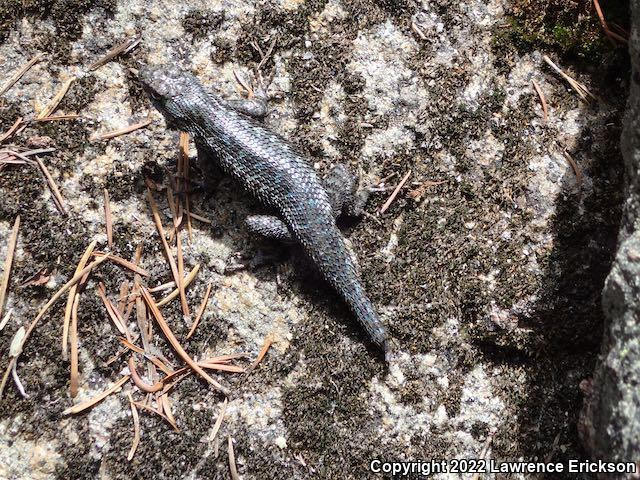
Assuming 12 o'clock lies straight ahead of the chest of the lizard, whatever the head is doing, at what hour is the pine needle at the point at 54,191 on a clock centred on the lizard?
The pine needle is roughly at 10 o'clock from the lizard.

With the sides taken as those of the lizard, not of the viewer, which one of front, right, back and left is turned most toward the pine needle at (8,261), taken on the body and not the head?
left

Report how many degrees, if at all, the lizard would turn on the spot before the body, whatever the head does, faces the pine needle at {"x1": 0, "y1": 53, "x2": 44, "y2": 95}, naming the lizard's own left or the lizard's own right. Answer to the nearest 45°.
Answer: approximately 45° to the lizard's own left

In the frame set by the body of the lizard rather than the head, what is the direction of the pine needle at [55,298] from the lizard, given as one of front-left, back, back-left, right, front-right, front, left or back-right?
left

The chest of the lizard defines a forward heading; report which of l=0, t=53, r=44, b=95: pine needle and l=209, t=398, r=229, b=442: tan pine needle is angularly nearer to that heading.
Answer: the l=0, t=53, r=44, b=95: pine needle

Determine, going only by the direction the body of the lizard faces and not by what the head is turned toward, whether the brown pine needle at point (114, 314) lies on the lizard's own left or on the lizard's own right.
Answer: on the lizard's own left

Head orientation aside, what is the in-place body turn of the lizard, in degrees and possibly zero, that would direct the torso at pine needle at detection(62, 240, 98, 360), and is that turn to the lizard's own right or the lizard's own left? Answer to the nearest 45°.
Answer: approximately 90° to the lizard's own left

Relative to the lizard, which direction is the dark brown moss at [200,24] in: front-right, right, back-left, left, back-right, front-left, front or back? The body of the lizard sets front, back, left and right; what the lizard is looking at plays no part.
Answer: front

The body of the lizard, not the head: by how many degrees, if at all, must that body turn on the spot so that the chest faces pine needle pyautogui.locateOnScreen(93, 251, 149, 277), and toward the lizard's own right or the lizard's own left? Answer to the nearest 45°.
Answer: approximately 90° to the lizard's own left

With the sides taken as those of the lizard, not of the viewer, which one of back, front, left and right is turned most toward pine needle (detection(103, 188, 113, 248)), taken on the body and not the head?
left

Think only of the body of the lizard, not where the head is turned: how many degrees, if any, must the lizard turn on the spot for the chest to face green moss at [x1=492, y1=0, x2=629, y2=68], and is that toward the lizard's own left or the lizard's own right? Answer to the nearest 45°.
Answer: approximately 90° to the lizard's own right

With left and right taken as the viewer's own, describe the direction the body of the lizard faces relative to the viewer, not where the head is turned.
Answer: facing away from the viewer and to the left of the viewer

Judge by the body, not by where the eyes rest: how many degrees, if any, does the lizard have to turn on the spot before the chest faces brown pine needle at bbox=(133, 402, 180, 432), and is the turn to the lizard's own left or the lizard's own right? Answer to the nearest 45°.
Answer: approximately 135° to the lizard's own left

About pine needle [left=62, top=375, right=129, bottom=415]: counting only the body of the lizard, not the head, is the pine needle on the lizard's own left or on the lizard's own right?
on the lizard's own left

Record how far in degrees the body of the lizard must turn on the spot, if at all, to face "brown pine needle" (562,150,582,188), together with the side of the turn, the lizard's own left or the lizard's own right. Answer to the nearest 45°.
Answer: approximately 135° to the lizard's own right
